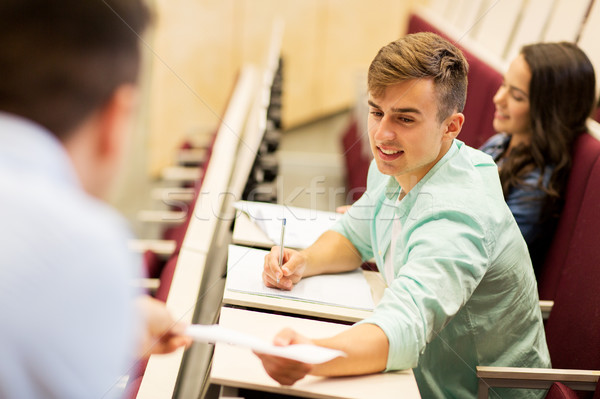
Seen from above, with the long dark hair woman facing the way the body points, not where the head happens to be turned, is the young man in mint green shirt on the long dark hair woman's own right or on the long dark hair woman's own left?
on the long dark hair woman's own left

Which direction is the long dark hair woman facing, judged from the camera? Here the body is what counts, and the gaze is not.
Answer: to the viewer's left

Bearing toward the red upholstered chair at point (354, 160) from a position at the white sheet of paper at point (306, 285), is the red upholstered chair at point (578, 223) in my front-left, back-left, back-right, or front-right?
front-right

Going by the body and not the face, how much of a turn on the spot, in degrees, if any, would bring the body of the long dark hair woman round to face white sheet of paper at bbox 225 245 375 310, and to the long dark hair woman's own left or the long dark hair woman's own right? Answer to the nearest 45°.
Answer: approximately 45° to the long dark hair woman's own left

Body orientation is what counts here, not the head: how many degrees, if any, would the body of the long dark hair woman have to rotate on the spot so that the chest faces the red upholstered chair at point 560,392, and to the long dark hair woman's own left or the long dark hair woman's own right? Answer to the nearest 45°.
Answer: approximately 90° to the long dark hair woman's own left

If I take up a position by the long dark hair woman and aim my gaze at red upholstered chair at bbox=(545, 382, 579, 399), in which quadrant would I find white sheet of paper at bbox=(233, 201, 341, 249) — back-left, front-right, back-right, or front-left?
front-right

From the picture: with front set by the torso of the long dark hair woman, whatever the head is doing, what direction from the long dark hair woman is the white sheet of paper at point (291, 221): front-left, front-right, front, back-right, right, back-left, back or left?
front-left

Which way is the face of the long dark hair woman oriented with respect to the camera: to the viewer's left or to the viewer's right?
to the viewer's left

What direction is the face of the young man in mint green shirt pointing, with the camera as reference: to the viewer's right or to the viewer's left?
to the viewer's left
